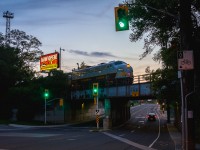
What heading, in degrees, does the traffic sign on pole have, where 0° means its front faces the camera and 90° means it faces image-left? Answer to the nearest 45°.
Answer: approximately 0°

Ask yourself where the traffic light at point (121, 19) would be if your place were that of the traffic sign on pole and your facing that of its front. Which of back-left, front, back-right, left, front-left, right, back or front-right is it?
right

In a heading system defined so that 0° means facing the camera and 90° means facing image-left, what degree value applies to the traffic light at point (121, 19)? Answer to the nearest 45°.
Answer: approximately 0°

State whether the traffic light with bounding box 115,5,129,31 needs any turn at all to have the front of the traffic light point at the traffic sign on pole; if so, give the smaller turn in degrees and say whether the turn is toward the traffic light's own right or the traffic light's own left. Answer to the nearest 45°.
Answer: approximately 90° to the traffic light's own left

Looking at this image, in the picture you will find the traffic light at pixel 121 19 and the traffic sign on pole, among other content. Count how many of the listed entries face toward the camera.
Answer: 2

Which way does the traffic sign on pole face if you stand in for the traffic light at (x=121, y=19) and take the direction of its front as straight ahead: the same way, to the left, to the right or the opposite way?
the same way

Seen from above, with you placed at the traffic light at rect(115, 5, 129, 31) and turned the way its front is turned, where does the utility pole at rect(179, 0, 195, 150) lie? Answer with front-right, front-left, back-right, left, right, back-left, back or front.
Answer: left
